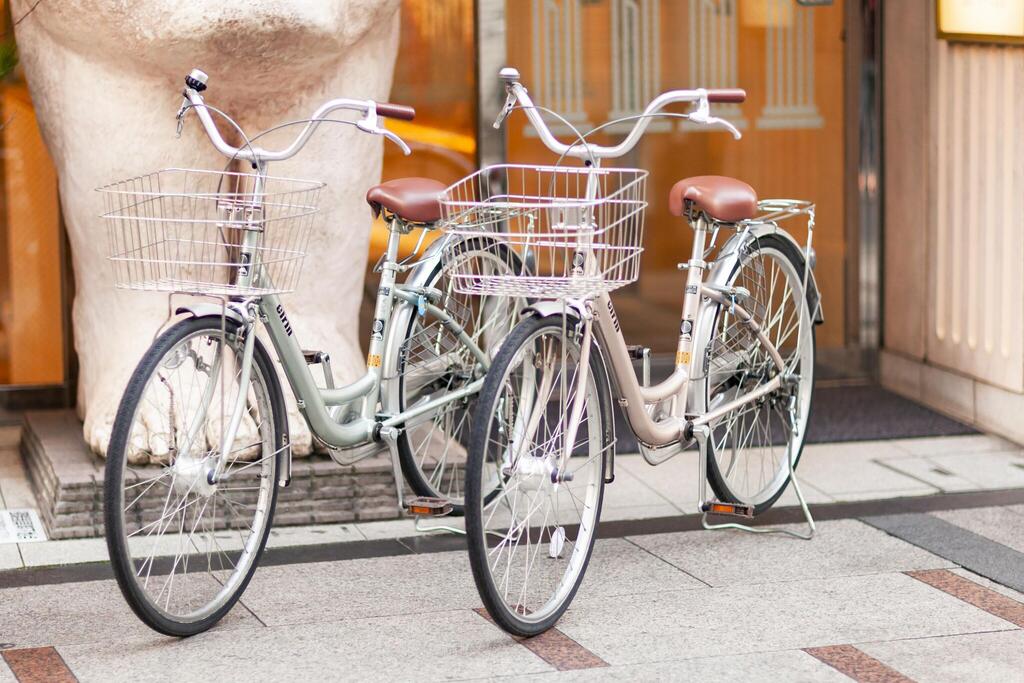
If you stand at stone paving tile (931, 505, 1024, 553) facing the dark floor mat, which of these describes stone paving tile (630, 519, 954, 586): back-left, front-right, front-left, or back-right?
back-left

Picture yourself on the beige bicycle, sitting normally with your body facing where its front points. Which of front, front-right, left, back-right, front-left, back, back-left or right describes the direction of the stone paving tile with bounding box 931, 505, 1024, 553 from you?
back

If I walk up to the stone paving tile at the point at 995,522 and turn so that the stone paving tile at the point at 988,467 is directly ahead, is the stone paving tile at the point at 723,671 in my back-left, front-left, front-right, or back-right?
back-left

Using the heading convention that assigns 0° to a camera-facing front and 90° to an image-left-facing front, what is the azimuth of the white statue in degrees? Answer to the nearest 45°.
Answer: approximately 0°

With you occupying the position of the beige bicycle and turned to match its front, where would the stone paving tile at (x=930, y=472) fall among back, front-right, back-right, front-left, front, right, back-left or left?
back

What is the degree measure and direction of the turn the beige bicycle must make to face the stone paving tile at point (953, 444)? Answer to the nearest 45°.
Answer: approximately 180°

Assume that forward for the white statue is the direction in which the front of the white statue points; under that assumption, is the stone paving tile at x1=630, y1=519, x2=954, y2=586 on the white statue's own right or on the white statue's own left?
on the white statue's own left

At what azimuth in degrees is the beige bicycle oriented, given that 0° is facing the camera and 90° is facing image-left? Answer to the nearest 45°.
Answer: approximately 45°

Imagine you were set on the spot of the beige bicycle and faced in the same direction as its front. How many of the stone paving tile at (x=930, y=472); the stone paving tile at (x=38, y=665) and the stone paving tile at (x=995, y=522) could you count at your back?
2
